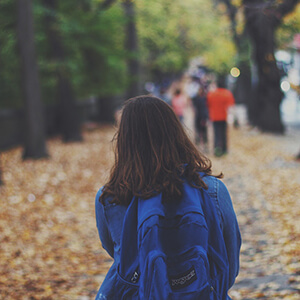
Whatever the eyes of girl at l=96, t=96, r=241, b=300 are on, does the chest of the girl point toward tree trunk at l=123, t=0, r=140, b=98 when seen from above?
yes

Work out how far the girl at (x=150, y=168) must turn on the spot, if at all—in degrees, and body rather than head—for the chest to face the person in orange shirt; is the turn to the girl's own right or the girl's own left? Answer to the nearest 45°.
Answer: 0° — they already face them

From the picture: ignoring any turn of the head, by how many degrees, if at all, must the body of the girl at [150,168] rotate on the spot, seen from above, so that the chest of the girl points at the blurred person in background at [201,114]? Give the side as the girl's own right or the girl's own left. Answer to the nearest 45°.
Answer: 0° — they already face them

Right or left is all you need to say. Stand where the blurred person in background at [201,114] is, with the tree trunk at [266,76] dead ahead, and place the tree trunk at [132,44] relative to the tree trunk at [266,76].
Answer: left

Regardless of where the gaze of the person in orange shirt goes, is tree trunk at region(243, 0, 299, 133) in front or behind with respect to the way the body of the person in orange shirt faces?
in front

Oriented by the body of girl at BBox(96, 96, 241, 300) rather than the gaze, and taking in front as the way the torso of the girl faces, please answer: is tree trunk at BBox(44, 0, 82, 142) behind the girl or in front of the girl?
in front

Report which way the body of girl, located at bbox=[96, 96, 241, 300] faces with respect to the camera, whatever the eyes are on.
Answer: away from the camera

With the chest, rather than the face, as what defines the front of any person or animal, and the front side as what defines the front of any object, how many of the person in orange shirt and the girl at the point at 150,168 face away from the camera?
2

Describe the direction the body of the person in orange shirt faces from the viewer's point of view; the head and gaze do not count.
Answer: away from the camera

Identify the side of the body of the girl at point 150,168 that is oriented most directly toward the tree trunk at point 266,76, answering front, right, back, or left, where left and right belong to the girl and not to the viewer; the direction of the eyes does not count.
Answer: front

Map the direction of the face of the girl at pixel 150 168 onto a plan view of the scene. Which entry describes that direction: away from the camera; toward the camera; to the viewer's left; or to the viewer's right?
away from the camera
